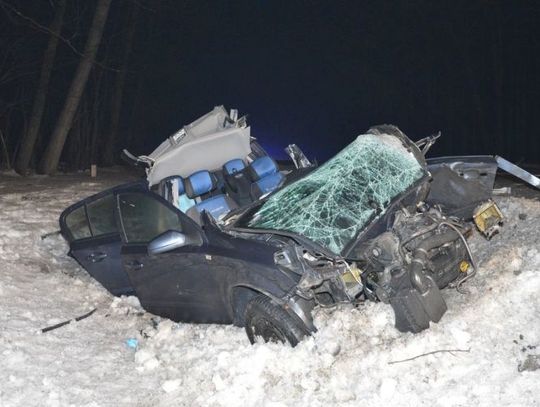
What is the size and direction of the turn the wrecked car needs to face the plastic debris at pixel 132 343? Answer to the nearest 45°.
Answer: approximately 135° to its right

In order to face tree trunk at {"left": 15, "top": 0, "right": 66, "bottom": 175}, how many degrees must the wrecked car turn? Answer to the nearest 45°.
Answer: approximately 180°

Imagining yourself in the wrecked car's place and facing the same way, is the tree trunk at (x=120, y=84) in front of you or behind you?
behind

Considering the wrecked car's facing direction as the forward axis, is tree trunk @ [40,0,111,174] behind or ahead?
behind

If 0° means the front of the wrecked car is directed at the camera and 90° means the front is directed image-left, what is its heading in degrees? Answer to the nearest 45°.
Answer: approximately 315°
